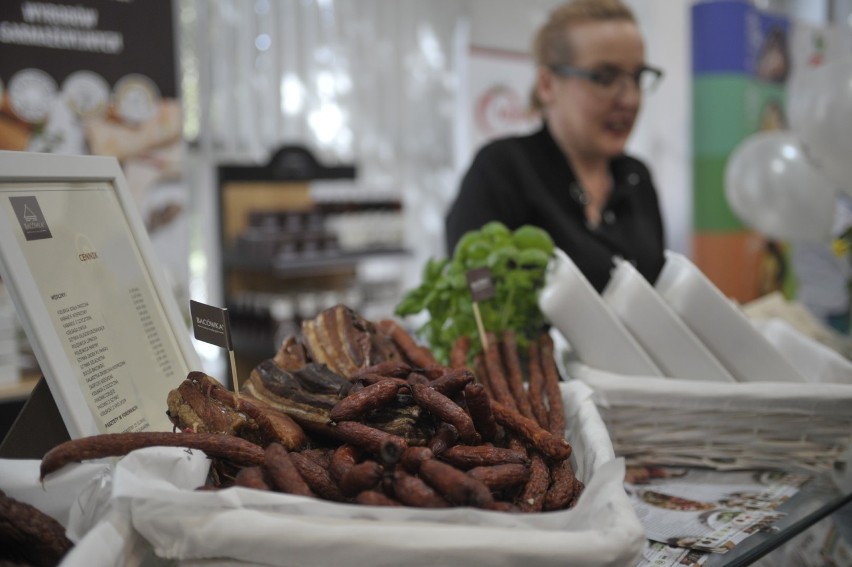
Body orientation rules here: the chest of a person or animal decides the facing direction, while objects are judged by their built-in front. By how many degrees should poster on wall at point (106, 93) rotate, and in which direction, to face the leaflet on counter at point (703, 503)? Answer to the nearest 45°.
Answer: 0° — it already faces it

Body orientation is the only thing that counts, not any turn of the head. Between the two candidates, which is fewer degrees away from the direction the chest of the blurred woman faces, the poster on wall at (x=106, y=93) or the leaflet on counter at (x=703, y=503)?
the leaflet on counter

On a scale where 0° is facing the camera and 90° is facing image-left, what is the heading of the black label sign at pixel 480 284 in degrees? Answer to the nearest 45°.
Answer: approximately 0°

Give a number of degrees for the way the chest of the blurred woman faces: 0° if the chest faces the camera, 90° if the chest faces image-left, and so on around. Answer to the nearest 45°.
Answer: approximately 315°

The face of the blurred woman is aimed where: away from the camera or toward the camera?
toward the camera

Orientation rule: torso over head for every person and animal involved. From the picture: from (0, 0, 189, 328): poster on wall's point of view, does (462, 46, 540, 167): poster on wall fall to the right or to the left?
on its left

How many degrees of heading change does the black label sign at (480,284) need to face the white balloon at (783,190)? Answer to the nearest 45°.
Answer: approximately 135° to its left

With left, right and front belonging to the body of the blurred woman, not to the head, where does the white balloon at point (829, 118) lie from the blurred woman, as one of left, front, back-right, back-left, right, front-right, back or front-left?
front-left

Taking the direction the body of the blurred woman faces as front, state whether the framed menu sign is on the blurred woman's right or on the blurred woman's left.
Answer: on the blurred woman's right

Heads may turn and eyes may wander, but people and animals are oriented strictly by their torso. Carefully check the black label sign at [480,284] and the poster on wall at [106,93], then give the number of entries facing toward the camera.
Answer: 2

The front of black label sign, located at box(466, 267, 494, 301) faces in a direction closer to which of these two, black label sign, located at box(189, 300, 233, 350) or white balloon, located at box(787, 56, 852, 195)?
the black label sign

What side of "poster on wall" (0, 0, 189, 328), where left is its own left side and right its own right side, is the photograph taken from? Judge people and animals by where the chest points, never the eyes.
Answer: front
